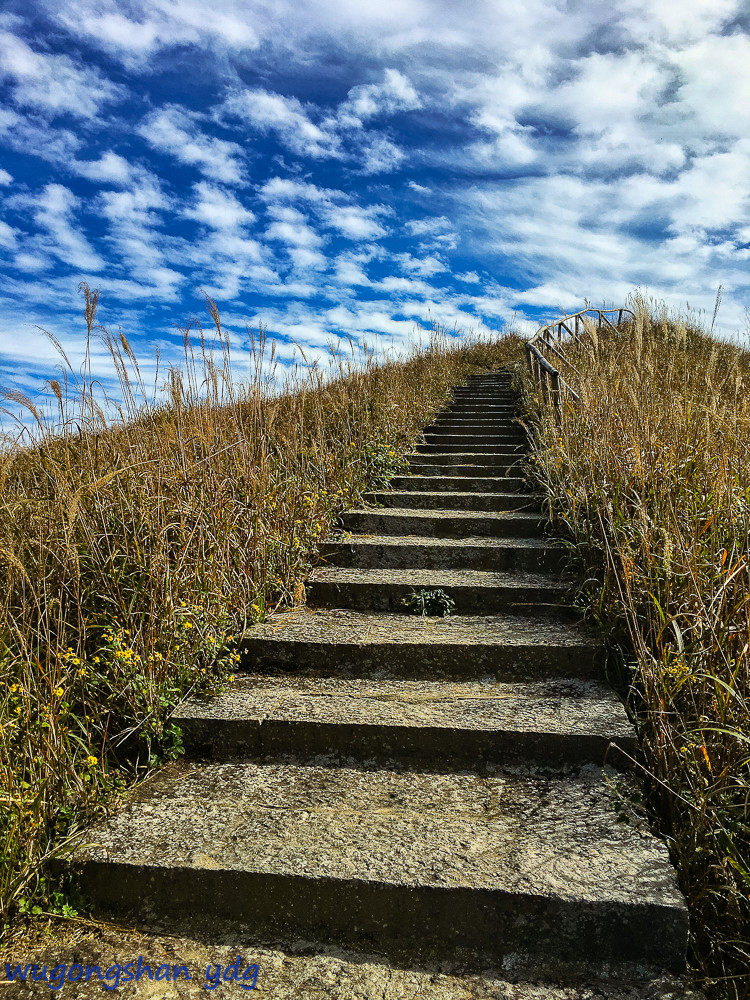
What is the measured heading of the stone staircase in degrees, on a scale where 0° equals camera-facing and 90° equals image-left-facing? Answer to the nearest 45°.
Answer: approximately 0°
